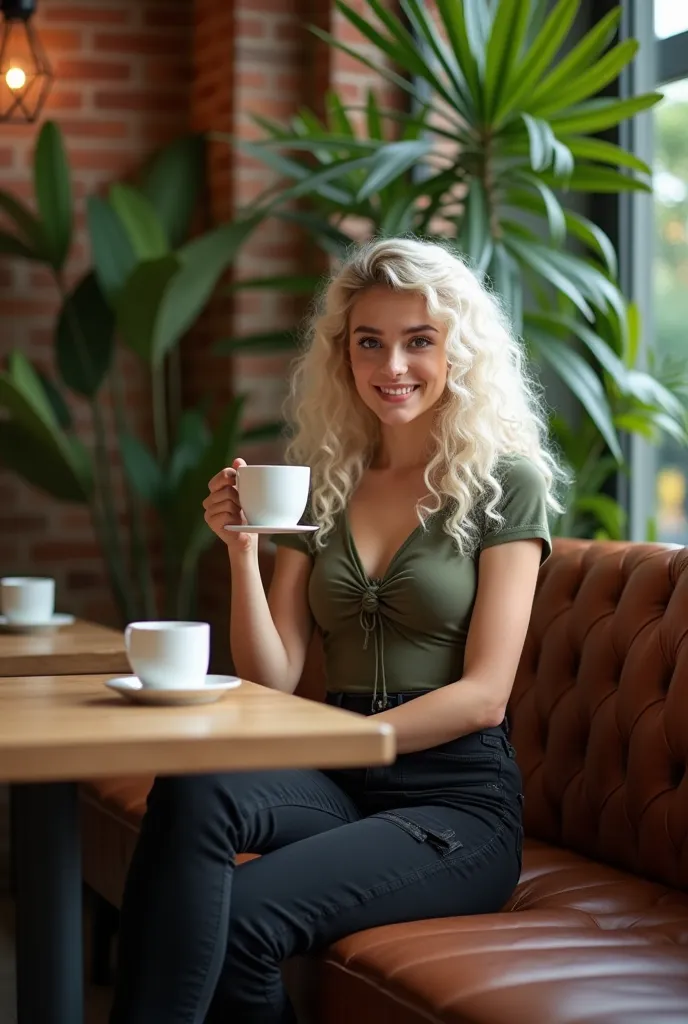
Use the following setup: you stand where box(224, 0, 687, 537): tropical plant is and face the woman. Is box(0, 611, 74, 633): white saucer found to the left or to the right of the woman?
right

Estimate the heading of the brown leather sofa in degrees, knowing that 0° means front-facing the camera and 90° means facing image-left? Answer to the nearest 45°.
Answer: approximately 45°

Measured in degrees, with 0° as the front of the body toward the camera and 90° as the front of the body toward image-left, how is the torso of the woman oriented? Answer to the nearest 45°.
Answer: approximately 45°

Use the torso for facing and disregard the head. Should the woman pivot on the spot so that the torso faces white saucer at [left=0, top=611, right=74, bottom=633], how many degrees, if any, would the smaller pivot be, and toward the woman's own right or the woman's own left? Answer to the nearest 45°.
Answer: approximately 90° to the woman's own right

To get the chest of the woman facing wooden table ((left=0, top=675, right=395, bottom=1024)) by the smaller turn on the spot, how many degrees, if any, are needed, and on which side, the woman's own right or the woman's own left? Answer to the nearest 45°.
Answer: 0° — they already face it

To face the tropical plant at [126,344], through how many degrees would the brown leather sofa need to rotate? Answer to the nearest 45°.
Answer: approximately 90° to its right

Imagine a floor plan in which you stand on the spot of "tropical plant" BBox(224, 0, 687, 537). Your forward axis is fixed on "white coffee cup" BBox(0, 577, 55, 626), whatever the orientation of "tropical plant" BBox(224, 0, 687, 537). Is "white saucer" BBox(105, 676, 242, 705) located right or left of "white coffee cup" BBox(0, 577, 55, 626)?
left

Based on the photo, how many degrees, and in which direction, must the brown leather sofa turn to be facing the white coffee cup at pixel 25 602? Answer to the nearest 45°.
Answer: approximately 45° to its right

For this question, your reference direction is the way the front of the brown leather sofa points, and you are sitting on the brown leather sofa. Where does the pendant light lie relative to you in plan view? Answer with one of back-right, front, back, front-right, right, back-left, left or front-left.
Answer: right
